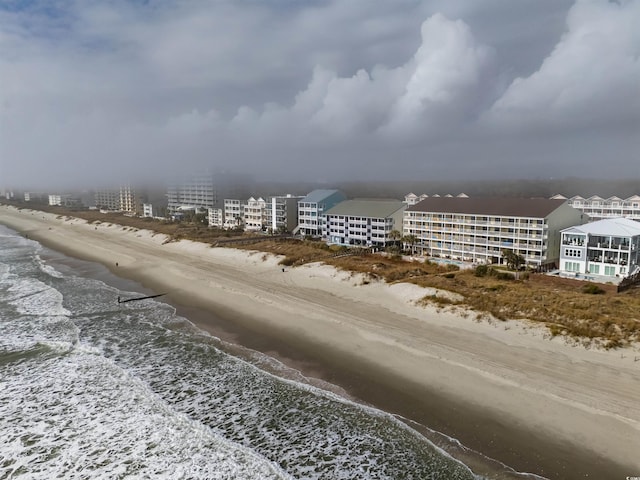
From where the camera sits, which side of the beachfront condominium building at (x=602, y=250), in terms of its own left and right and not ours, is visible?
front

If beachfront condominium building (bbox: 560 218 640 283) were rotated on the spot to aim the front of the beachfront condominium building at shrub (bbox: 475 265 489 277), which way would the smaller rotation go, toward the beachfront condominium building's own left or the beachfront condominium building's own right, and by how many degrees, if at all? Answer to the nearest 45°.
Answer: approximately 45° to the beachfront condominium building's own right

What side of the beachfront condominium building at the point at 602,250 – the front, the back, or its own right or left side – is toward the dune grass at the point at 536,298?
front

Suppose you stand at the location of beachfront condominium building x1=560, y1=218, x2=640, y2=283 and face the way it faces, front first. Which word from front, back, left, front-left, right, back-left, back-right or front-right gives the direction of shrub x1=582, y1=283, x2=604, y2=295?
front

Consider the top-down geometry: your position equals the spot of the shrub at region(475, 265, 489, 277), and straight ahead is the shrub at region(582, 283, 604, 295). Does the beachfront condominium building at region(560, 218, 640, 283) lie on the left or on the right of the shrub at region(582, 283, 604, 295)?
left
